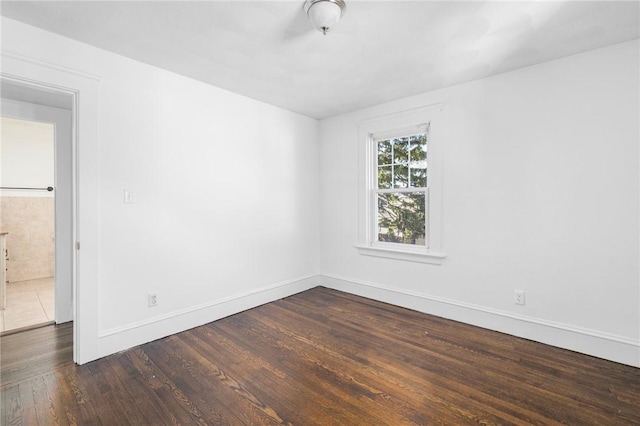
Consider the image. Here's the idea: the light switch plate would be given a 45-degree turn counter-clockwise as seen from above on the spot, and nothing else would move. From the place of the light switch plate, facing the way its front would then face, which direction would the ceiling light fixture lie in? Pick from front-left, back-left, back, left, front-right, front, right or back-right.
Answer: front
